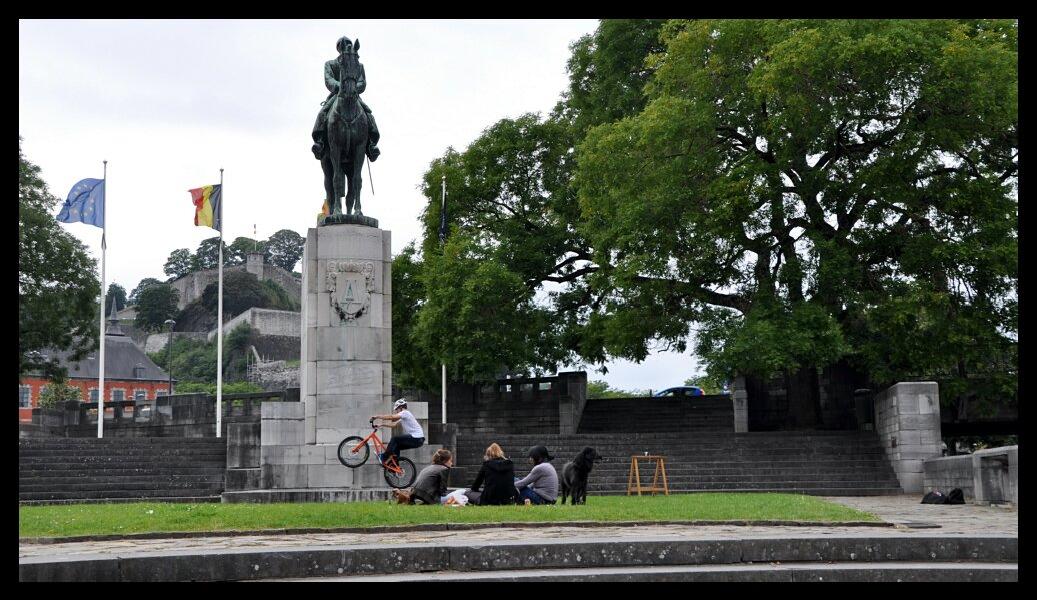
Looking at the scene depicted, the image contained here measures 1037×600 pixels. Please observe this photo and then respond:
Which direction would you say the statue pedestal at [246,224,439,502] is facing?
toward the camera

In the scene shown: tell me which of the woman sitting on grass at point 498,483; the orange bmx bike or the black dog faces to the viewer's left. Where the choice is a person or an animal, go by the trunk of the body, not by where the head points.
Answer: the orange bmx bike

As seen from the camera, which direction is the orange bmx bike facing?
to the viewer's left

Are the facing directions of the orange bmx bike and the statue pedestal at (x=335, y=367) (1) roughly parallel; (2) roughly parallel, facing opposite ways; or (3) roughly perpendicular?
roughly perpendicular

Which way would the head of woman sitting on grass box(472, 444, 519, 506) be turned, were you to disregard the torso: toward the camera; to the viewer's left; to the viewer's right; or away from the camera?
away from the camera

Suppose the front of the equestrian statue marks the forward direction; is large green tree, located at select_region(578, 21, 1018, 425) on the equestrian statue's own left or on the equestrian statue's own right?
on the equestrian statue's own left

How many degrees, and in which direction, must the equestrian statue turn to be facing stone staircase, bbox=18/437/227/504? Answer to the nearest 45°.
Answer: approximately 135° to its right

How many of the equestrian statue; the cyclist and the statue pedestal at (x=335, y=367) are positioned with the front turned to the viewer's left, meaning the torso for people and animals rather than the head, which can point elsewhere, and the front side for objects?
1

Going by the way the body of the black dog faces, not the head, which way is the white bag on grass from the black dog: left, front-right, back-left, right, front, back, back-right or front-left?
back-right

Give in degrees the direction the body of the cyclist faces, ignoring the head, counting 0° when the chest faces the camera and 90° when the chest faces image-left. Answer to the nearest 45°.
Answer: approximately 90°

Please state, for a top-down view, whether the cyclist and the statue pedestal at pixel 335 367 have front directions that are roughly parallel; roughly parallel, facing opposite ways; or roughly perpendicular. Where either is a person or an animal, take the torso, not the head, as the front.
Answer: roughly perpendicular

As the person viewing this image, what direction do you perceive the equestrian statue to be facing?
facing the viewer

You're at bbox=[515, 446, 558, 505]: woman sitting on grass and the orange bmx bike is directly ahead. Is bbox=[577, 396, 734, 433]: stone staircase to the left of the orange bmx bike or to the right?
right

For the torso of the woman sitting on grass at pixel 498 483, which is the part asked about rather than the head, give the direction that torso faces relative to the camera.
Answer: away from the camera

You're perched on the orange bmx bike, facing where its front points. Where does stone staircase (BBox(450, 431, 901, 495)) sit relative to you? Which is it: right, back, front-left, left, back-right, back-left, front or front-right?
back-right

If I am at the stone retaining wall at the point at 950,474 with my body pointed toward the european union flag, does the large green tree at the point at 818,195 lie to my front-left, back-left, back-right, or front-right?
front-right

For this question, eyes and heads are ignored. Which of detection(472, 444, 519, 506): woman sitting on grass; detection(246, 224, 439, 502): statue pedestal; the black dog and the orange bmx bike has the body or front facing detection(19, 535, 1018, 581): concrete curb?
the statue pedestal
